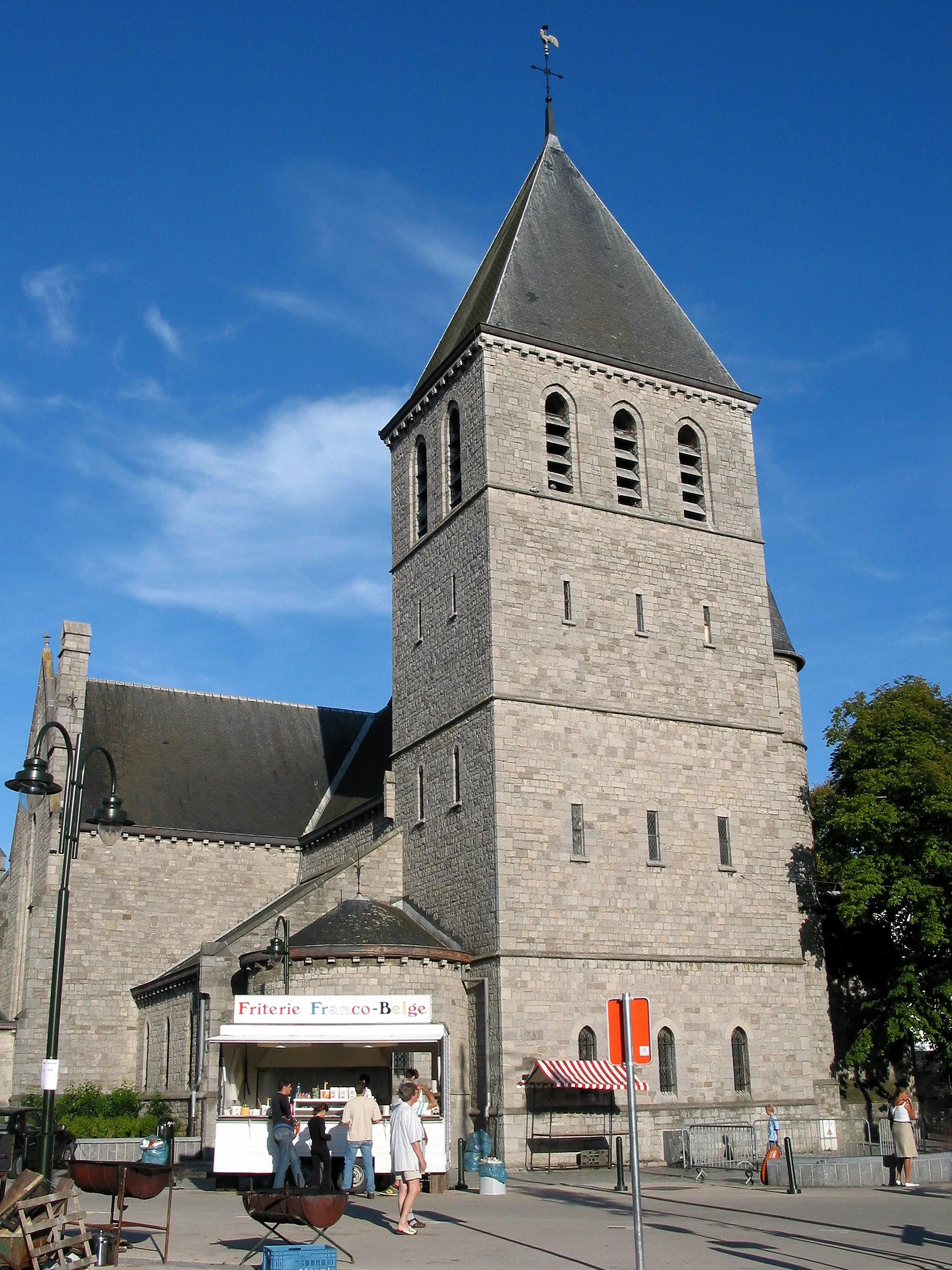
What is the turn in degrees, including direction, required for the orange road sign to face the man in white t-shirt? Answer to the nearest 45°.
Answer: approximately 45° to its left

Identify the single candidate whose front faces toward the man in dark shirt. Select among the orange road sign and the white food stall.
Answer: the white food stall

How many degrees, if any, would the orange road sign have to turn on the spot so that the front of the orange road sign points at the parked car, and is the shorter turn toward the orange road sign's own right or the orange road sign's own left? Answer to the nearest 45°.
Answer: approximately 45° to the orange road sign's own left

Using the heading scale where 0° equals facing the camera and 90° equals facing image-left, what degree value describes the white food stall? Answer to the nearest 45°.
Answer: approximately 0°

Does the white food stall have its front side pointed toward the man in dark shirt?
yes

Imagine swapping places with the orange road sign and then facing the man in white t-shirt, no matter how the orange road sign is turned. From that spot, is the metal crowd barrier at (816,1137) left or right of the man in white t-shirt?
right

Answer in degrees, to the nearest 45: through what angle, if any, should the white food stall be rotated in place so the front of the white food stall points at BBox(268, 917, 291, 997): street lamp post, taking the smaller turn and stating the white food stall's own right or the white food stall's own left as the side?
approximately 180°

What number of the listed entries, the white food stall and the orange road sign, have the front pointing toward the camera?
1
